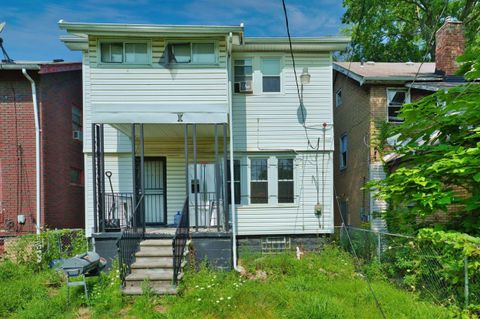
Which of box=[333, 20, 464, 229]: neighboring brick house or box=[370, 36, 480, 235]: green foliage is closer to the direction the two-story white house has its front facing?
the green foliage

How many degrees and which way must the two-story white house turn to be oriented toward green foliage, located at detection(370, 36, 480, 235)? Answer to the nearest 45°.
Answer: approximately 45° to its left

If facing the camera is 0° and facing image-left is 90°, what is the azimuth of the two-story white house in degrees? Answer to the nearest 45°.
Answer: approximately 0°

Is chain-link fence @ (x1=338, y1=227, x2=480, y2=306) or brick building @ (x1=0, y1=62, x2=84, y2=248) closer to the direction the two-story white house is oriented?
the chain-link fence

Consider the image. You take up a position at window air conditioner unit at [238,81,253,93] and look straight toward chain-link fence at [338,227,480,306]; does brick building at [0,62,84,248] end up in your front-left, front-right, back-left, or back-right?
back-right

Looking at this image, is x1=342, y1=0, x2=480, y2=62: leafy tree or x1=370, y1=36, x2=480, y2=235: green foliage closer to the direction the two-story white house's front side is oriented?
the green foliage

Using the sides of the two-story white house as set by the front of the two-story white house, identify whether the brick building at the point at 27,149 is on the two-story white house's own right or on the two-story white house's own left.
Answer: on the two-story white house's own right
